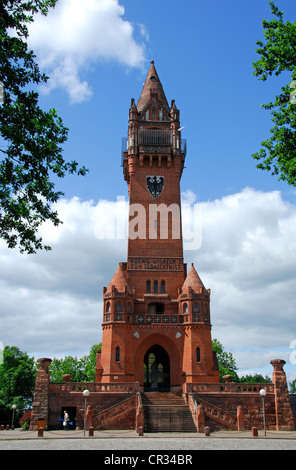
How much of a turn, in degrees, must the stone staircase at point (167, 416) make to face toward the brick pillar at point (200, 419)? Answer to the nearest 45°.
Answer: approximately 45° to its left

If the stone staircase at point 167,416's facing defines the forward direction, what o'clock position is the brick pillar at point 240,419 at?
The brick pillar is roughly at 9 o'clock from the stone staircase.

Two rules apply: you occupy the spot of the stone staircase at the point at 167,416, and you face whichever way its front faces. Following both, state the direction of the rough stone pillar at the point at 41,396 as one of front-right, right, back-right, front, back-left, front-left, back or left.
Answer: right

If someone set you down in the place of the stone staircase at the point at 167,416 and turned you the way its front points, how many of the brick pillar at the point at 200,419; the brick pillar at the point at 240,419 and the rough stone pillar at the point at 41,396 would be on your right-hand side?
1

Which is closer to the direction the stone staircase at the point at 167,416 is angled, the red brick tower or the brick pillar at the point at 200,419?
the brick pillar

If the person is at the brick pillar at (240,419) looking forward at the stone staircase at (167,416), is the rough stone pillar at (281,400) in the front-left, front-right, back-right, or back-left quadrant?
back-right

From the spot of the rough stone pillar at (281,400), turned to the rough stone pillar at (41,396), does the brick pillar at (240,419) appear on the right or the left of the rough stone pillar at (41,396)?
left

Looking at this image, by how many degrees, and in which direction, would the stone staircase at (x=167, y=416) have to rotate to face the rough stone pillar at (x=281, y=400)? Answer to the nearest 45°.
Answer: approximately 90° to its left

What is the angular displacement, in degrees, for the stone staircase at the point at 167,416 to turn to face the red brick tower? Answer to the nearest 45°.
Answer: approximately 180°

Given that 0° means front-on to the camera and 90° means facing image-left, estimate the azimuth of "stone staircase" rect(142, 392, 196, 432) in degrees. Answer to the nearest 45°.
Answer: approximately 0°
